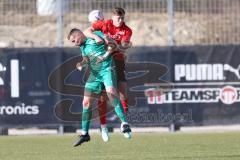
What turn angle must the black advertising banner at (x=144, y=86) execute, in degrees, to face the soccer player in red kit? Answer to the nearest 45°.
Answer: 0° — it already faces them

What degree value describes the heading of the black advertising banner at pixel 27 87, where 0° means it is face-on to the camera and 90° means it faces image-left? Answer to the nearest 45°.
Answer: approximately 0°

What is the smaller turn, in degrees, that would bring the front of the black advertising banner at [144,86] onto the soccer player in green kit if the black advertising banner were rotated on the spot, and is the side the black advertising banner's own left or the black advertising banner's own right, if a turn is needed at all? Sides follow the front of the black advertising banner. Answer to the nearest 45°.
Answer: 0° — it already faces them

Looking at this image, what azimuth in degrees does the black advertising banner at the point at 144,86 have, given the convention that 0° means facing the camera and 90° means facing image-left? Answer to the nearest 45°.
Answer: approximately 0°
